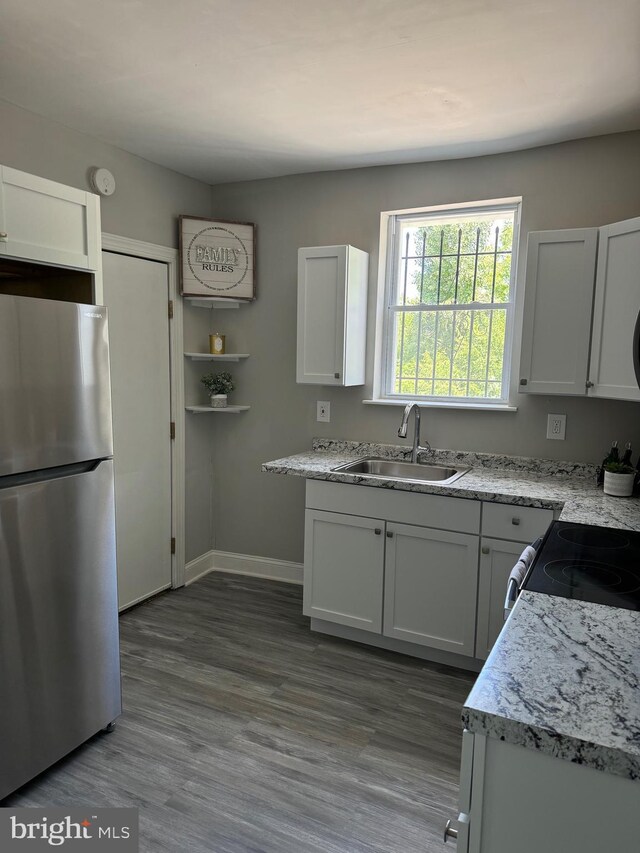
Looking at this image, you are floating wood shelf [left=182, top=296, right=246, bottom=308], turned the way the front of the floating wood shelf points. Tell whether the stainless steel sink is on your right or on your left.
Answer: on your left

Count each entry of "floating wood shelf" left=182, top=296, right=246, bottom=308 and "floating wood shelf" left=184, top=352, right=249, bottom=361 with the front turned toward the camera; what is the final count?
2

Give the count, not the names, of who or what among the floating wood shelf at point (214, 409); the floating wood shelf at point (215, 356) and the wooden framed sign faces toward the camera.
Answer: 3

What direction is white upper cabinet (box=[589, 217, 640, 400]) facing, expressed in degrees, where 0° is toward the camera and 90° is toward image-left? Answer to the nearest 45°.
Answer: approximately 45°
